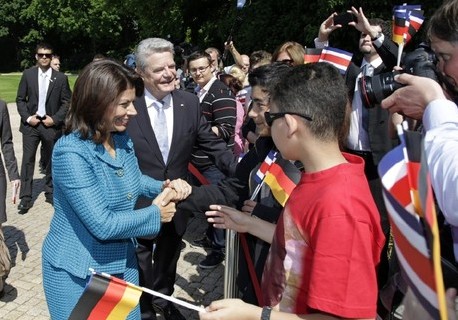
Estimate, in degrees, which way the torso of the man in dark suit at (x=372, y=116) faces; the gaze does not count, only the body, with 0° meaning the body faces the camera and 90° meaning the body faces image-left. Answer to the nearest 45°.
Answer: approximately 45°

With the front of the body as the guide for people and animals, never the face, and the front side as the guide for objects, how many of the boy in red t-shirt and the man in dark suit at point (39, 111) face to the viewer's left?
1

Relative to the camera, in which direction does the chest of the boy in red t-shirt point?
to the viewer's left

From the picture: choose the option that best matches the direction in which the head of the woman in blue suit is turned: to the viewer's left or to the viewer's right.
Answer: to the viewer's right

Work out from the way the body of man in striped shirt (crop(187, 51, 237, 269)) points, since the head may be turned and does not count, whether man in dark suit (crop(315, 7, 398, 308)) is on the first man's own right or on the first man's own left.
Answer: on the first man's own left

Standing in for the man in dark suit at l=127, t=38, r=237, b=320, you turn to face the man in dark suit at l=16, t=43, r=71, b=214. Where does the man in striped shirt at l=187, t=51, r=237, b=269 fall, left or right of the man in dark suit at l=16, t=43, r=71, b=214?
right

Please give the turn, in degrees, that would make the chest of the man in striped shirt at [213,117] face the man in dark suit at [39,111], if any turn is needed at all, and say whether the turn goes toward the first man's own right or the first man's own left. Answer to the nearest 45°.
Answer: approximately 90° to the first man's own right

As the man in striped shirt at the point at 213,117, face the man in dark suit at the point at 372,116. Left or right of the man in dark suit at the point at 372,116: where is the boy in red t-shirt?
right

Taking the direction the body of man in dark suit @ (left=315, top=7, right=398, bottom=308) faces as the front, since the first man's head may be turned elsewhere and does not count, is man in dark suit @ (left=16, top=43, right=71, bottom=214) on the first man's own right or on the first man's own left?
on the first man's own right

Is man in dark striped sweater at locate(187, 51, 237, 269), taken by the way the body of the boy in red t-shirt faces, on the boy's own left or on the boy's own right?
on the boy's own right
